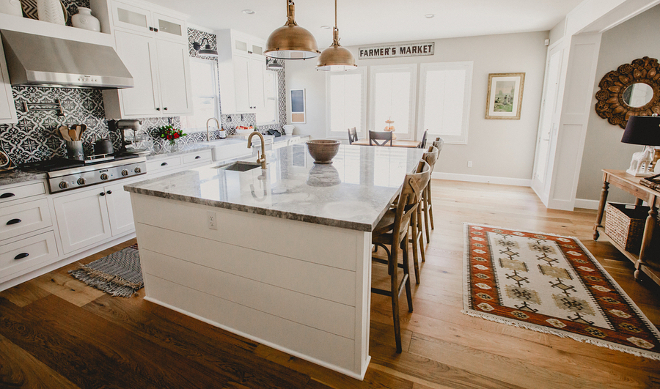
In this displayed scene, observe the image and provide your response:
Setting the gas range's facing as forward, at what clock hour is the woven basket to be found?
The woven basket is roughly at 12 o'clock from the gas range.

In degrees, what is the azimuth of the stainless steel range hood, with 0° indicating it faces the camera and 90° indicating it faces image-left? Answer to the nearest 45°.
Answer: approximately 315°

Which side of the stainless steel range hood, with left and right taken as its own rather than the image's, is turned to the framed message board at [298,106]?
left

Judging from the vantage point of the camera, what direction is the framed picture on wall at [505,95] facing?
facing the viewer

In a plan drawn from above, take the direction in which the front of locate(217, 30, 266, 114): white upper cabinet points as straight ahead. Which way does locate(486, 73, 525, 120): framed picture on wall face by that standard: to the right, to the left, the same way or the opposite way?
to the right

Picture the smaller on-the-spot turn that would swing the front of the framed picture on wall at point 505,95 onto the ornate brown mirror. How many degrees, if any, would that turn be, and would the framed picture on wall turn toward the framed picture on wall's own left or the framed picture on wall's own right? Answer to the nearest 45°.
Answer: approximately 45° to the framed picture on wall's own left

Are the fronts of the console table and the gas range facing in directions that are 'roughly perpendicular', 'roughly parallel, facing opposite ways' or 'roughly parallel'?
roughly parallel, facing opposite ways

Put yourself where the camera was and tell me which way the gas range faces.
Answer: facing the viewer and to the right of the viewer

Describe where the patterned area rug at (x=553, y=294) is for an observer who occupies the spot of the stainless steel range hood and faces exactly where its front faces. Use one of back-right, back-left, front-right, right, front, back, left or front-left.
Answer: front

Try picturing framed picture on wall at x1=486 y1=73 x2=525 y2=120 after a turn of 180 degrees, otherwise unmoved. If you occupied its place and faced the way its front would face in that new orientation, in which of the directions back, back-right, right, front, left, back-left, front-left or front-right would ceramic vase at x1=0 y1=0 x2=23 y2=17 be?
back-left

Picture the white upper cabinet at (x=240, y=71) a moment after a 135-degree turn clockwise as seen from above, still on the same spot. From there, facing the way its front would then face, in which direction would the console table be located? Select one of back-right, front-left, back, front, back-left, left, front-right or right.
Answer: back-left

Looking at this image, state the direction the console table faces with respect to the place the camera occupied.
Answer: facing the viewer and to the left of the viewer

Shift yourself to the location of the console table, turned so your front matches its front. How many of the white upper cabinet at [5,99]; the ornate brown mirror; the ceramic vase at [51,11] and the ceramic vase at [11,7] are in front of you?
3

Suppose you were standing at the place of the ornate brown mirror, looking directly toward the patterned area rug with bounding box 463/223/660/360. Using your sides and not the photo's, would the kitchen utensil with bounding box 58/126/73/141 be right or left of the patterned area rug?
right
